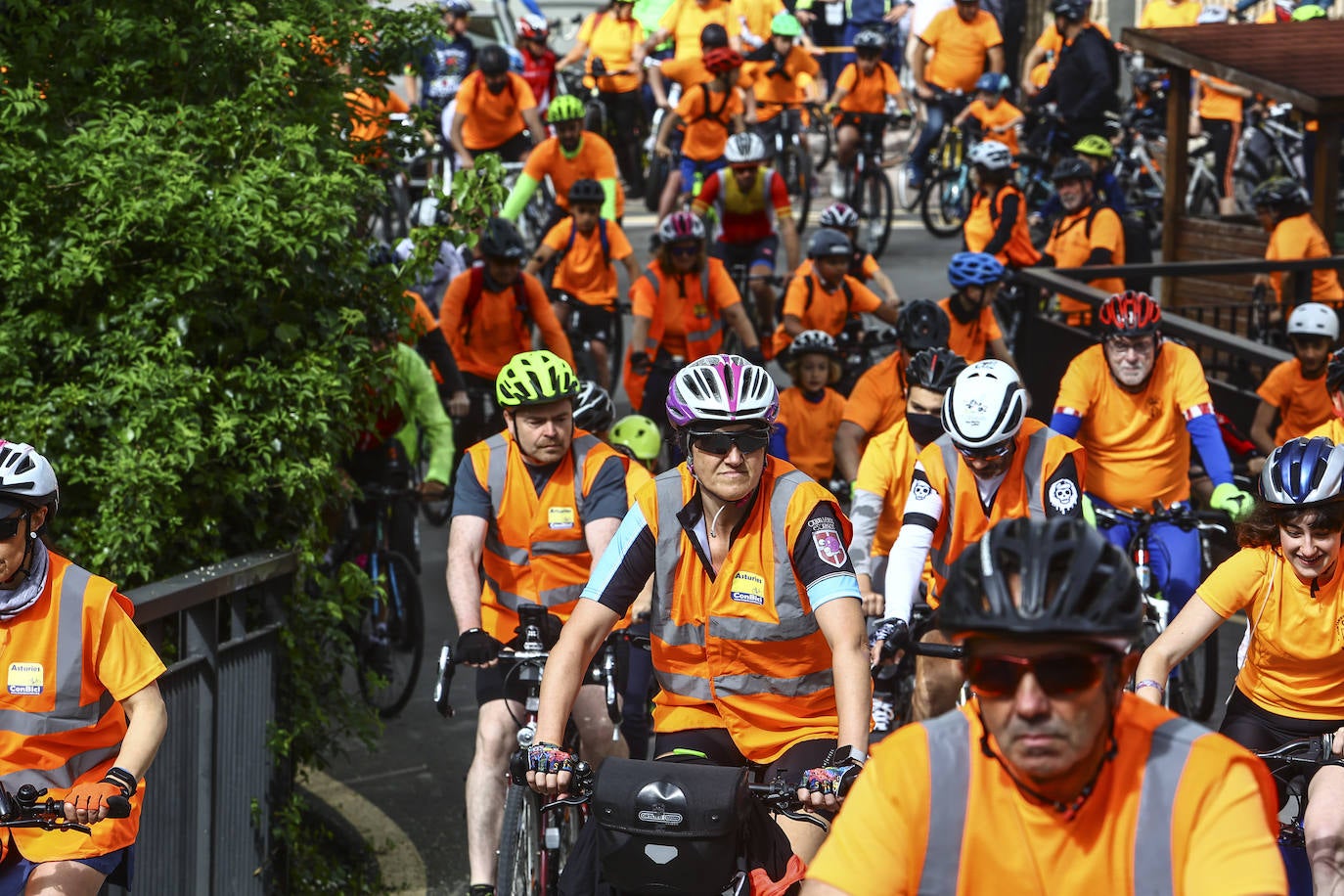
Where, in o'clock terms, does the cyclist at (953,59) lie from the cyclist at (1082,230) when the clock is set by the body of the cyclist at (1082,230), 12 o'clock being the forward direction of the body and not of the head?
the cyclist at (953,59) is roughly at 4 o'clock from the cyclist at (1082,230).

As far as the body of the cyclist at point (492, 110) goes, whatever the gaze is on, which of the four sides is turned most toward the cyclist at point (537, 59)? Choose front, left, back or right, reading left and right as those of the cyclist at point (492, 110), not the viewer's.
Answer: back

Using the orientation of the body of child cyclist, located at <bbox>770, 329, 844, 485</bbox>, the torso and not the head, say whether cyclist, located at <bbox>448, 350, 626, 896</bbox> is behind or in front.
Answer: in front

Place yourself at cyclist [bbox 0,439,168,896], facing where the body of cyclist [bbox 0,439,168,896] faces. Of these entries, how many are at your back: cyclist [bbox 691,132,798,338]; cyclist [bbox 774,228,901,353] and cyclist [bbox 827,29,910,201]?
3

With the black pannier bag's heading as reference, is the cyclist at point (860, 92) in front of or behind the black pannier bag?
behind

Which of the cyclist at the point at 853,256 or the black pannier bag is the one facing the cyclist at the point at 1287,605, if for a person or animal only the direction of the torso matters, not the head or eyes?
the cyclist at the point at 853,256

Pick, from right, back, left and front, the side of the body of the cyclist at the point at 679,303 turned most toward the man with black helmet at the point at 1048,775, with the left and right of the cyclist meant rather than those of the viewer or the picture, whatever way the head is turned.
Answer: front

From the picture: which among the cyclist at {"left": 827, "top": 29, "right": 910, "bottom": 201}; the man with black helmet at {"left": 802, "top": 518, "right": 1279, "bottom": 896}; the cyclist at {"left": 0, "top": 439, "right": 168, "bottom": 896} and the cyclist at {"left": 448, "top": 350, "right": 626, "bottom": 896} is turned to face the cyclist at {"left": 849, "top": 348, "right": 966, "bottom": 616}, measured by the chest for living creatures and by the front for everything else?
the cyclist at {"left": 827, "top": 29, "right": 910, "bottom": 201}

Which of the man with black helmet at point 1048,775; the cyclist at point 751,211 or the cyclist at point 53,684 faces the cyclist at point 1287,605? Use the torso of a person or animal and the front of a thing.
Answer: the cyclist at point 751,211
